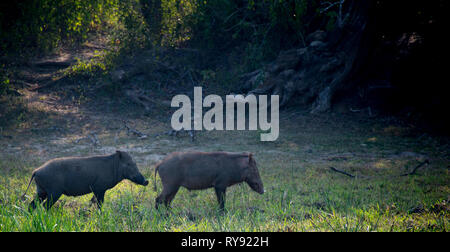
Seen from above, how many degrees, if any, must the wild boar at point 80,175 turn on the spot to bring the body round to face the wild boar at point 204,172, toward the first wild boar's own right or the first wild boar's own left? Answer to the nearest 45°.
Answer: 0° — it already faces it

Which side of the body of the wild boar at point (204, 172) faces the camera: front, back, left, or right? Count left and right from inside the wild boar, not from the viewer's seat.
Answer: right

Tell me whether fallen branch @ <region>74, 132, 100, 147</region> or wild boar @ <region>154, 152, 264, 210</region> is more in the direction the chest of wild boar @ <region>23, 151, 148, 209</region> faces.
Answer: the wild boar

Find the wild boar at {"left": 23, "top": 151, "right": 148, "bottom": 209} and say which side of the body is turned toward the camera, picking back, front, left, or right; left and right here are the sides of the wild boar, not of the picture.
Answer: right

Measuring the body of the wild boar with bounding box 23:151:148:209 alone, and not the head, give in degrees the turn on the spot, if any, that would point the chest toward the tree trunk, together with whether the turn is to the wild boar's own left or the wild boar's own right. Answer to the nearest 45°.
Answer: approximately 45° to the wild boar's own left

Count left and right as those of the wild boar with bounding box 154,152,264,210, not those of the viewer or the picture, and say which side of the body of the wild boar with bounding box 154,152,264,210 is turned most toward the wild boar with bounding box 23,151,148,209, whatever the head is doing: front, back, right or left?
back

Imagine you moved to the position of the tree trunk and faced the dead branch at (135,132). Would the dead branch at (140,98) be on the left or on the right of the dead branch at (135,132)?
right

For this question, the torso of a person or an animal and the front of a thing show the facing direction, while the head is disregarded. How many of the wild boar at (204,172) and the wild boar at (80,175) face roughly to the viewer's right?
2

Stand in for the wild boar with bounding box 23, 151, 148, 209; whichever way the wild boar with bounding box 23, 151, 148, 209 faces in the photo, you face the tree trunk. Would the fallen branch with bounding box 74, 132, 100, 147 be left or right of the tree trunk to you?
left

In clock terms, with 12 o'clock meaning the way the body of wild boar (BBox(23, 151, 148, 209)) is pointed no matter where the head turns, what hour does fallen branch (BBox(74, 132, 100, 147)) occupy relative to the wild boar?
The fallen branch is roughly at 9 o'clock from the wild boar.
